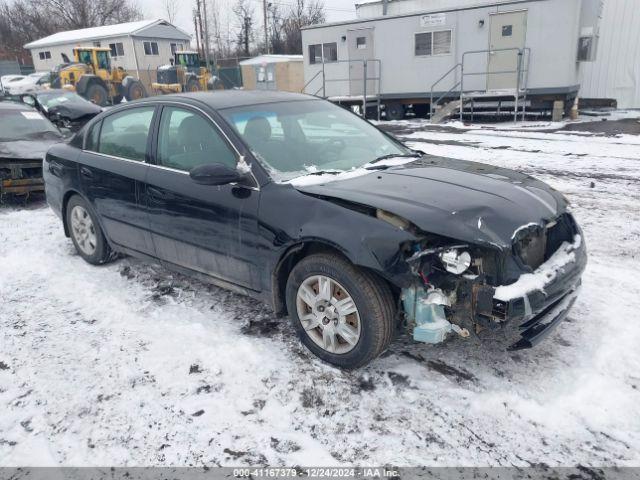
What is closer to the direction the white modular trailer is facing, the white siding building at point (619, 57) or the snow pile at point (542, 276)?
the snow pile

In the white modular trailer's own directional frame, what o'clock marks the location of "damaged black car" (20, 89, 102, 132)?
The damaged black car is roughly at 2 o'clock from the white modular trailer.

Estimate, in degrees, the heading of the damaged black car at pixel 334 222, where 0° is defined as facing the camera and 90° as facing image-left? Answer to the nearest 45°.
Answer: approximately 315°

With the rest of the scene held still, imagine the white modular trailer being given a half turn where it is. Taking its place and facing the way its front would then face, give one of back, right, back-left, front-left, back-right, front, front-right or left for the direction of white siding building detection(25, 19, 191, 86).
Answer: front-left

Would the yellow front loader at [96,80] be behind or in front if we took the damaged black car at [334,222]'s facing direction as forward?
behind

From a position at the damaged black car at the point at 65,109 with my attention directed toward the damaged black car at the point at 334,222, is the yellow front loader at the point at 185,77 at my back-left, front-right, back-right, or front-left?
back-left
